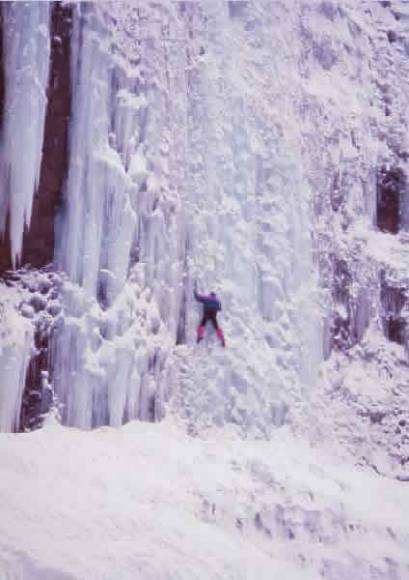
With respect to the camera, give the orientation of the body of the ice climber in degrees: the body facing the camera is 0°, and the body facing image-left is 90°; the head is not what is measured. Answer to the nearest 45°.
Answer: approximately 180°

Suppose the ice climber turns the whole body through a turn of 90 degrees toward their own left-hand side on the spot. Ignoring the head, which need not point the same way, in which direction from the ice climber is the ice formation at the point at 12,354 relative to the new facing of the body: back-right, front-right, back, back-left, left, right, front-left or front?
front-left

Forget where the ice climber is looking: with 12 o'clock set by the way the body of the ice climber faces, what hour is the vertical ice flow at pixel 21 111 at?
The vertical ice flow is roughly at 8 o'clock from the ice climber.
